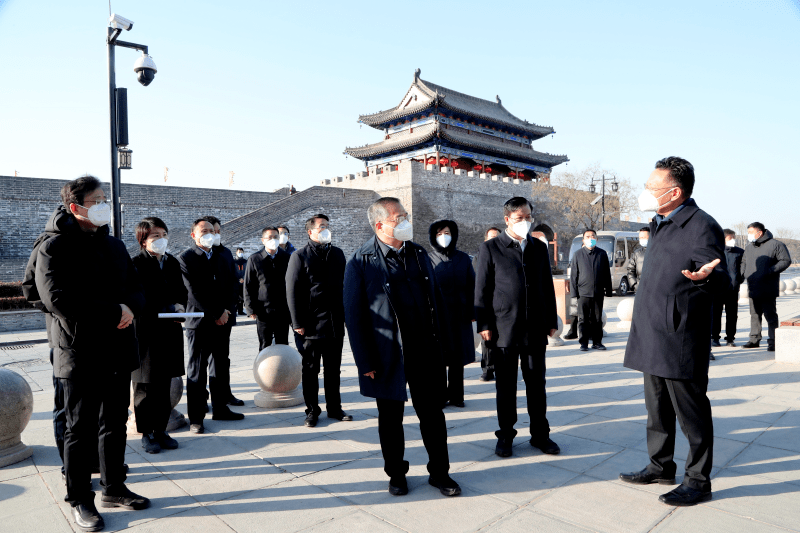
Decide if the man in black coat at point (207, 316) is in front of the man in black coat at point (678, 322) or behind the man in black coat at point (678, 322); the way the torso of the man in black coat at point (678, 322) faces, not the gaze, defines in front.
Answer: in front

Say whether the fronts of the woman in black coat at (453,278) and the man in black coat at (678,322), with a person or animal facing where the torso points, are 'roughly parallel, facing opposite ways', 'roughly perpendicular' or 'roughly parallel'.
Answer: roughly perpendicular

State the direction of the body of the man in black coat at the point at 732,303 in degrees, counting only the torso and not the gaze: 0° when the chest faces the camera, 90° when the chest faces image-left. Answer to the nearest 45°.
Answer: approximately 0°

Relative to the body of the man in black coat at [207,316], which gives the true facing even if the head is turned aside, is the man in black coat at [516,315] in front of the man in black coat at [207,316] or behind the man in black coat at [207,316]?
in front

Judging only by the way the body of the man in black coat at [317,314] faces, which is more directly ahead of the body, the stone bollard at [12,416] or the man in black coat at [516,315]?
the man in black coat

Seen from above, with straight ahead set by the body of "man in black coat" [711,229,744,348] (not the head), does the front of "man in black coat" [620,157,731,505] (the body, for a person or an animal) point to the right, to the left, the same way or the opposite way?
to the right

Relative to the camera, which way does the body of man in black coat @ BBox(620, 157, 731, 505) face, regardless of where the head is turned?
to the viewer's left

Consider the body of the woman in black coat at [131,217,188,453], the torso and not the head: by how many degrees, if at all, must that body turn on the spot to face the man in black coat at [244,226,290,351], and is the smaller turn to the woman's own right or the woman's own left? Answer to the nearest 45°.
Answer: approximately 90° to the woman's own left

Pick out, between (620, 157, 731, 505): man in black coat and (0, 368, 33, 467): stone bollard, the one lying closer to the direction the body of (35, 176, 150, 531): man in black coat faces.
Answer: the man in black coat

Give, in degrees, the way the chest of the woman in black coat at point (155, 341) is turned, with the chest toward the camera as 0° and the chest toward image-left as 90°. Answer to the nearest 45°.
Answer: approximately 315°

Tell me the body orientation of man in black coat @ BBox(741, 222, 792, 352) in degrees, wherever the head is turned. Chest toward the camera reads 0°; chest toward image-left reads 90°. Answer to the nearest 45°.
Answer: approximately 45°
